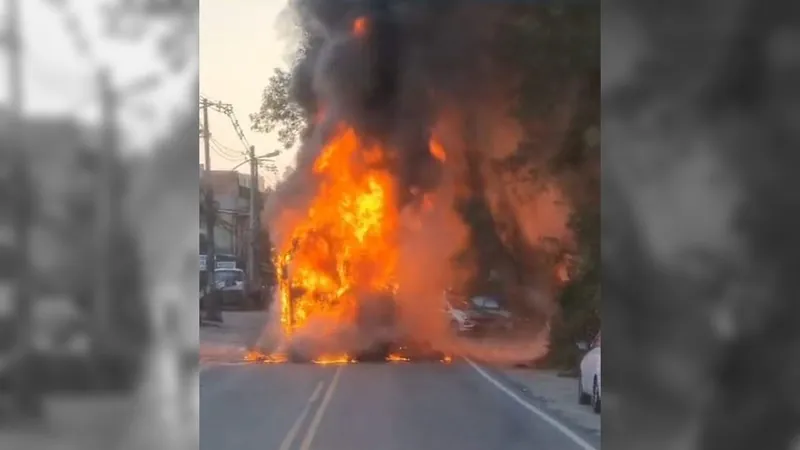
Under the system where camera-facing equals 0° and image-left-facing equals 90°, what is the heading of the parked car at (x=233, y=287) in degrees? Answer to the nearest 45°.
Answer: approximately 0°

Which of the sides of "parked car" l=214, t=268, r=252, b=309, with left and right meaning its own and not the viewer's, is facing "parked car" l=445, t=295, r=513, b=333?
left

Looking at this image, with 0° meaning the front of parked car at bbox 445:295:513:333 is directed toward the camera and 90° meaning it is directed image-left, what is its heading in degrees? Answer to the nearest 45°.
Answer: approximately 45°
